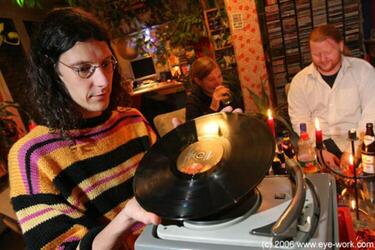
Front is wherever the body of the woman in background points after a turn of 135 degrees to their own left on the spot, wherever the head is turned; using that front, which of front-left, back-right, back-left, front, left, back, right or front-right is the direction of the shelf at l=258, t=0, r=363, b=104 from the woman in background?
front-right

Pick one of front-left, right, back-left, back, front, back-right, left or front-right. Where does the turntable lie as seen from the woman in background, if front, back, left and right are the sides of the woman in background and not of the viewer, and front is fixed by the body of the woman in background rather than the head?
front-right

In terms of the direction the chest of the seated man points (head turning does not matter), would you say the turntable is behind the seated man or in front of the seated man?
in front

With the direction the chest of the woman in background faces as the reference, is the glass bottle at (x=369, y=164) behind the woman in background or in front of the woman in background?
in front

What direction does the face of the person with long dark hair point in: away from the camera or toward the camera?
toward the camera

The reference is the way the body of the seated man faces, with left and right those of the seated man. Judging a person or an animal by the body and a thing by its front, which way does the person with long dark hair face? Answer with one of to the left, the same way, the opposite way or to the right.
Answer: to the left

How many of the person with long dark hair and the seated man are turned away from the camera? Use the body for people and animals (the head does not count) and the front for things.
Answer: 0

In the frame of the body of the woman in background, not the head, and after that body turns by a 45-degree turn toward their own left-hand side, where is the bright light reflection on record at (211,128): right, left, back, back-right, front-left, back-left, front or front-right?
right

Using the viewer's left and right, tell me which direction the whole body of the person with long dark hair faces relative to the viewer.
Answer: facing the viewer and to the right of the viewer

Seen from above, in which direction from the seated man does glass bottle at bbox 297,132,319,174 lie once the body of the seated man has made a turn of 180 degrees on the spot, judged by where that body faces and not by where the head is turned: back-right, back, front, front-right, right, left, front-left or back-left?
back

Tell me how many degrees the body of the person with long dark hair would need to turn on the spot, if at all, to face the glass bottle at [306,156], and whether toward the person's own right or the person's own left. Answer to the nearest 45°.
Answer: approximately 45° to the person's own left

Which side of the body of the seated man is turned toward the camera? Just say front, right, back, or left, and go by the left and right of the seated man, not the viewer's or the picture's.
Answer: front

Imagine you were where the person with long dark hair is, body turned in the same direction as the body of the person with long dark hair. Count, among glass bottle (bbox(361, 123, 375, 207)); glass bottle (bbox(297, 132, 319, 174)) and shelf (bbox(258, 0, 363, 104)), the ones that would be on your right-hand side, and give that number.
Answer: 0

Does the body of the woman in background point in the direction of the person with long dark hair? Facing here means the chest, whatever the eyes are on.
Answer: no

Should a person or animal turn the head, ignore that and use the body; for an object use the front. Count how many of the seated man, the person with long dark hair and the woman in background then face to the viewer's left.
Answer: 0

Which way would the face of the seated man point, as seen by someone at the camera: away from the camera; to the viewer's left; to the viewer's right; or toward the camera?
toward the camera

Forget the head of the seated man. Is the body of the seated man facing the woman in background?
no

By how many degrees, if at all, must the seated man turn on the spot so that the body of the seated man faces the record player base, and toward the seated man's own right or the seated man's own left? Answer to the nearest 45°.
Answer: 0° — they already face it
